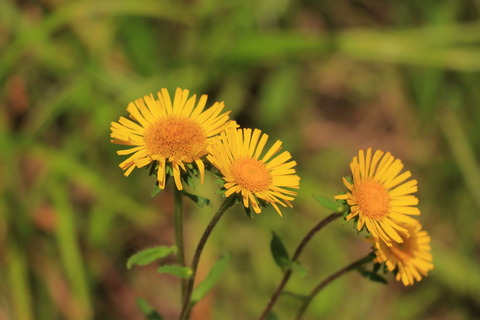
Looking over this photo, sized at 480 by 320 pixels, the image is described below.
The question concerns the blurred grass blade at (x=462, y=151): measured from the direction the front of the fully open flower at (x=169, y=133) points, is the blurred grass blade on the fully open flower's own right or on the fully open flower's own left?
on the fully open flower's own left

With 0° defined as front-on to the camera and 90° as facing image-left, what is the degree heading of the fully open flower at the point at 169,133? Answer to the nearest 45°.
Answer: approximately 0°

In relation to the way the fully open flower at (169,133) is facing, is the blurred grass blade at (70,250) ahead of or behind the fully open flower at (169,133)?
behind

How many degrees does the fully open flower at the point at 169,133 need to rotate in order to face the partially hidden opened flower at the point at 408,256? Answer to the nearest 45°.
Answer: approximately 90° to its left

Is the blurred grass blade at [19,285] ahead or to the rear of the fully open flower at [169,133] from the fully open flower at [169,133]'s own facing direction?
to the rear
